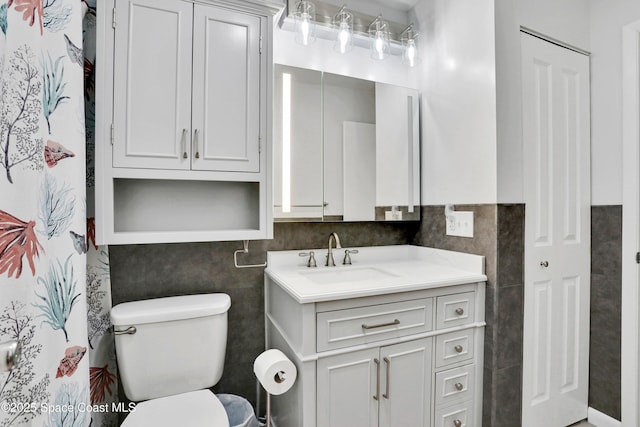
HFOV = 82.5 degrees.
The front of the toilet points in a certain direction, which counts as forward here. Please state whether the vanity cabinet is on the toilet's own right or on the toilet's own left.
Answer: on the toilet's own left

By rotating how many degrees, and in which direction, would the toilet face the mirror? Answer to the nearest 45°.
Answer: approximately 90° to its left

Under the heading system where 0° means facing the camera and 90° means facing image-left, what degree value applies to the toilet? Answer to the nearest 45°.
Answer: approximately 0°

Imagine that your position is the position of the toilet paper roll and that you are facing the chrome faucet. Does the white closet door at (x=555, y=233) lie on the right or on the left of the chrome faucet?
right

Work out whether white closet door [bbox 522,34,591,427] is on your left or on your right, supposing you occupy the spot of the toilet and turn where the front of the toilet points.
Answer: on your left

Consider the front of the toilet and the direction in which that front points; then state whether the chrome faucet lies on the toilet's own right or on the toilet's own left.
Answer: on the toilet's own left
